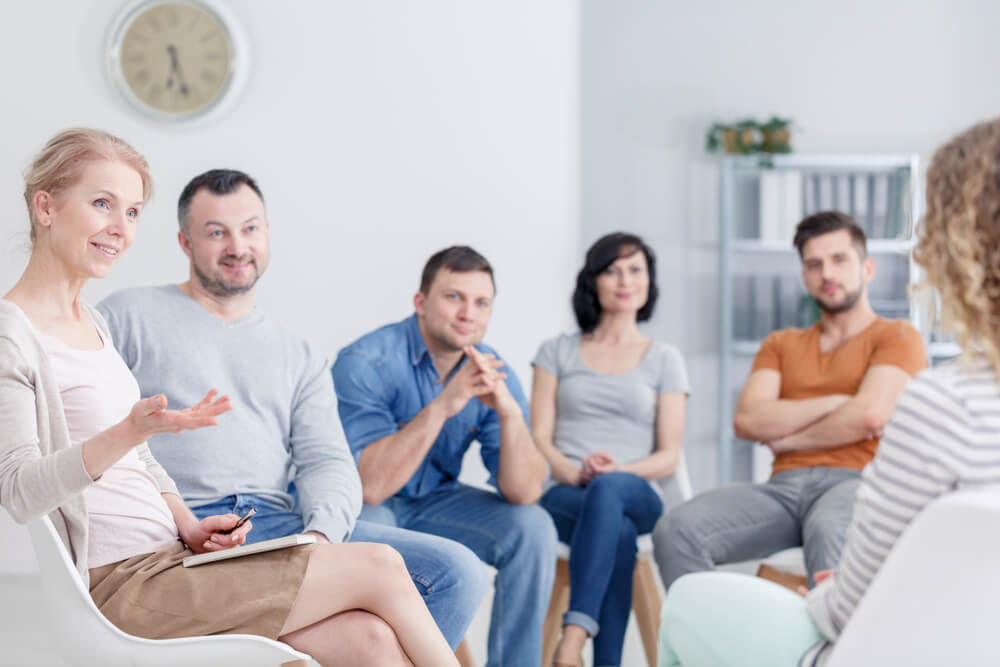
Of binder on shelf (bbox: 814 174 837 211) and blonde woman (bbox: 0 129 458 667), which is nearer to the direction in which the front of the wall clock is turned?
the blonde woman

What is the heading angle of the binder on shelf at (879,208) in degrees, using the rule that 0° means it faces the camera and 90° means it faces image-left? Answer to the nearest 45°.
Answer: approximately 0°

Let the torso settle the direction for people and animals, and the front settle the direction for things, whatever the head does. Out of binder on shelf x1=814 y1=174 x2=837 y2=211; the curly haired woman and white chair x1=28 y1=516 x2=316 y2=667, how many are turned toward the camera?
1

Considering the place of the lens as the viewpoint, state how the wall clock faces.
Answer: facing the viewer

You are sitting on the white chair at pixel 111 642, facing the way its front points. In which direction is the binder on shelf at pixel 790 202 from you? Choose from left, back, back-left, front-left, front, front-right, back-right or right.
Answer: front-left

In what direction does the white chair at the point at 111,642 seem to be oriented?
to the viewer's right

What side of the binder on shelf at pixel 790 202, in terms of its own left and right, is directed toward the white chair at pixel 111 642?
front

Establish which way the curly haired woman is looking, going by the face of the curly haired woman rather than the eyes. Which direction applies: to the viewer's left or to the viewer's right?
to the viewer's left

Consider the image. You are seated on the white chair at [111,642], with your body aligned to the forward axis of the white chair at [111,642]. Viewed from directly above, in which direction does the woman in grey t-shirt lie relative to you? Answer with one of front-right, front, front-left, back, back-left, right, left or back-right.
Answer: front-left

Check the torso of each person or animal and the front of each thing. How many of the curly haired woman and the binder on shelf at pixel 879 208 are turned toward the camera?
1

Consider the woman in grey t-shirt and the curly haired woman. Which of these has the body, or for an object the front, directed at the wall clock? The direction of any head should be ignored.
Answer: the curly haired woman

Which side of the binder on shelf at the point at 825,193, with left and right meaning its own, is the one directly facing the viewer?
front
